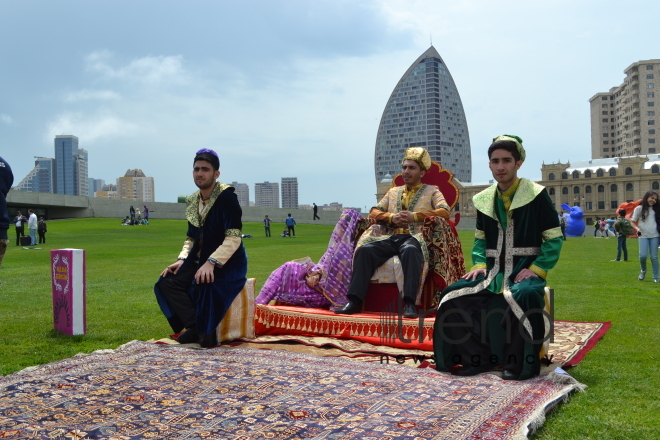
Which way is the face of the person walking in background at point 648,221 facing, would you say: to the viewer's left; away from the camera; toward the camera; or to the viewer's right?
toward the camera

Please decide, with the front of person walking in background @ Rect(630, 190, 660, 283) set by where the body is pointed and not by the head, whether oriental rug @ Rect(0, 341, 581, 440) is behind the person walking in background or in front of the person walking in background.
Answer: in front

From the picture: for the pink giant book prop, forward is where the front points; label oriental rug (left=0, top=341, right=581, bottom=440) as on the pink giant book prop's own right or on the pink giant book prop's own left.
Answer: on the pink giant book prop's own left

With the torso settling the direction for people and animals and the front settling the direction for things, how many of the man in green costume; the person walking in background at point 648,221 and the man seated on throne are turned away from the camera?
0

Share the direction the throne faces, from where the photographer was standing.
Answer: facing the viewer and to the left of the viewer

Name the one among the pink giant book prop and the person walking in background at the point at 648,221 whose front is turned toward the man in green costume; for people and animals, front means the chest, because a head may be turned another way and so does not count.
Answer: the person walking in background

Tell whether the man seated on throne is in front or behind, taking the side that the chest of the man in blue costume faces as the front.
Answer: behind

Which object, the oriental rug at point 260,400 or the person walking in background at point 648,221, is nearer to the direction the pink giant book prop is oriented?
the oriental rug

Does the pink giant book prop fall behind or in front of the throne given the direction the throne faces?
in front

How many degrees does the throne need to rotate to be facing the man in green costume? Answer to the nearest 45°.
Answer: approximately 45° to its left

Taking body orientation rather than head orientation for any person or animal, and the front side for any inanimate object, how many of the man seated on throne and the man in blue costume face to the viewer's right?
0

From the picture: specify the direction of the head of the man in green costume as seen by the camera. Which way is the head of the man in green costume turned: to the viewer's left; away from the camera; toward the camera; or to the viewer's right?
toward the camera

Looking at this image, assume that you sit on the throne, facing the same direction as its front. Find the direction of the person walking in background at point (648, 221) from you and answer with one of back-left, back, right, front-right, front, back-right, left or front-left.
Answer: back
